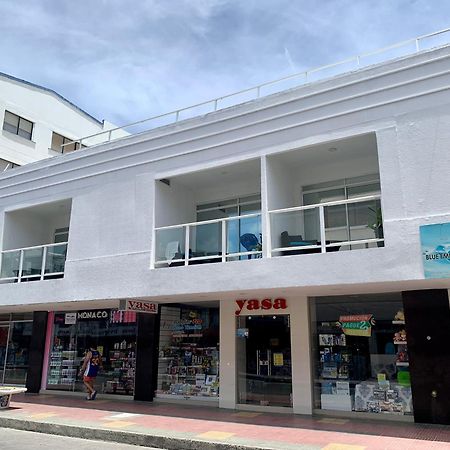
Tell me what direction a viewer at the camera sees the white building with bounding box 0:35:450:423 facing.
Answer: facing the viewer and to the left of the viewer

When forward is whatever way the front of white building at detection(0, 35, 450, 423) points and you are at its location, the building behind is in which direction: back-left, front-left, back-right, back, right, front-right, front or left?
right
